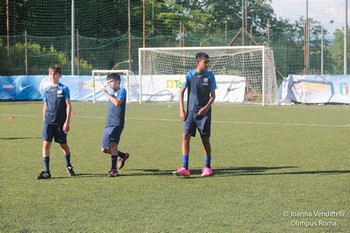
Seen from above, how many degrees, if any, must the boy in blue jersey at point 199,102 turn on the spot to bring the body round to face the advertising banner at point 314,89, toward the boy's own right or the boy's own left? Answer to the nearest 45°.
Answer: approximately 180°

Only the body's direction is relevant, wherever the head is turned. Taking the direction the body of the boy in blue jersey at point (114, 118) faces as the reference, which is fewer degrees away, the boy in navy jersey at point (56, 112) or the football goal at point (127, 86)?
the boy in navy jersey

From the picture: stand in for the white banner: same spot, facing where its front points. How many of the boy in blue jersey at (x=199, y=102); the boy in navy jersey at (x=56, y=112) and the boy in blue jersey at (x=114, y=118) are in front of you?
3

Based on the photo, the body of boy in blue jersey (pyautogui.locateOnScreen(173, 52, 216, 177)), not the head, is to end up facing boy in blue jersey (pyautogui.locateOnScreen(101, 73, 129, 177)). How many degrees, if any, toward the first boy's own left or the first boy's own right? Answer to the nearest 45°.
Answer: approximately 90° to the first boy's own right

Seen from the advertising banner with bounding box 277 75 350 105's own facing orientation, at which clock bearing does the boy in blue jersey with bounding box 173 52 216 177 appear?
The boy in blue jersey is roughly at 12 o'clock from the advertising banner.

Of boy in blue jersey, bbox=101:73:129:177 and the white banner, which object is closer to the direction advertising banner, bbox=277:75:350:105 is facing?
the boy in blue jersey

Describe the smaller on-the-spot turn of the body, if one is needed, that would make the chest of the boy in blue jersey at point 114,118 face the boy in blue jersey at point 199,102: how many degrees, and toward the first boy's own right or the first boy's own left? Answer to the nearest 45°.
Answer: approximately 135° to the first boy's own left

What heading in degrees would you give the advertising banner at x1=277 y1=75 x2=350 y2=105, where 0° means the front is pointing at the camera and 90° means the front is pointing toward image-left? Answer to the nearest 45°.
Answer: approximately 0°

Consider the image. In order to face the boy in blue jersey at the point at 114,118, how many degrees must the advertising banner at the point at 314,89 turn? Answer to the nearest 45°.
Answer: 0° — it already faces them

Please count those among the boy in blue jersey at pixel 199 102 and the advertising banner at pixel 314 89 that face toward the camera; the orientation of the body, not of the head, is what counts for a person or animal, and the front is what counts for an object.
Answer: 2

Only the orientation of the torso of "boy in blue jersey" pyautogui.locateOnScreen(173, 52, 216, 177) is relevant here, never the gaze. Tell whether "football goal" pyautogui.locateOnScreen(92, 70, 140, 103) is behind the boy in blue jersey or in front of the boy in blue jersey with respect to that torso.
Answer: behind

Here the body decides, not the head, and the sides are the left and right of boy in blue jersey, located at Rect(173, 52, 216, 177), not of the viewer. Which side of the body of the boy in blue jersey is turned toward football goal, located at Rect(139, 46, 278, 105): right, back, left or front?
back

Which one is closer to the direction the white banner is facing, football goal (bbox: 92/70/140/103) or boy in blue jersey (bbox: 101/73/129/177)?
the boy in blue jersey

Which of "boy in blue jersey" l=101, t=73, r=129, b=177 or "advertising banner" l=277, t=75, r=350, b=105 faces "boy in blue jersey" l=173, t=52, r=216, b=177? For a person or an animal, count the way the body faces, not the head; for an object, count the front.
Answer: the advertising banner

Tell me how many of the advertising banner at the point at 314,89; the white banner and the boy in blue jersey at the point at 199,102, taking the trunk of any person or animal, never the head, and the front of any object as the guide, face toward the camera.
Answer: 3

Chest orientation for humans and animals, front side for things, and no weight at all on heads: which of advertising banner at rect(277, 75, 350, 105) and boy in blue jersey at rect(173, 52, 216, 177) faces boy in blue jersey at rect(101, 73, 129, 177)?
the advertising banner

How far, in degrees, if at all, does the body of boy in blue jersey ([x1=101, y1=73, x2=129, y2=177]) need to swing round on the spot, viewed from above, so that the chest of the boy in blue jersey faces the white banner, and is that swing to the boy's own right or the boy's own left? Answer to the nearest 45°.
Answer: approximately 135° to the boy's own right
